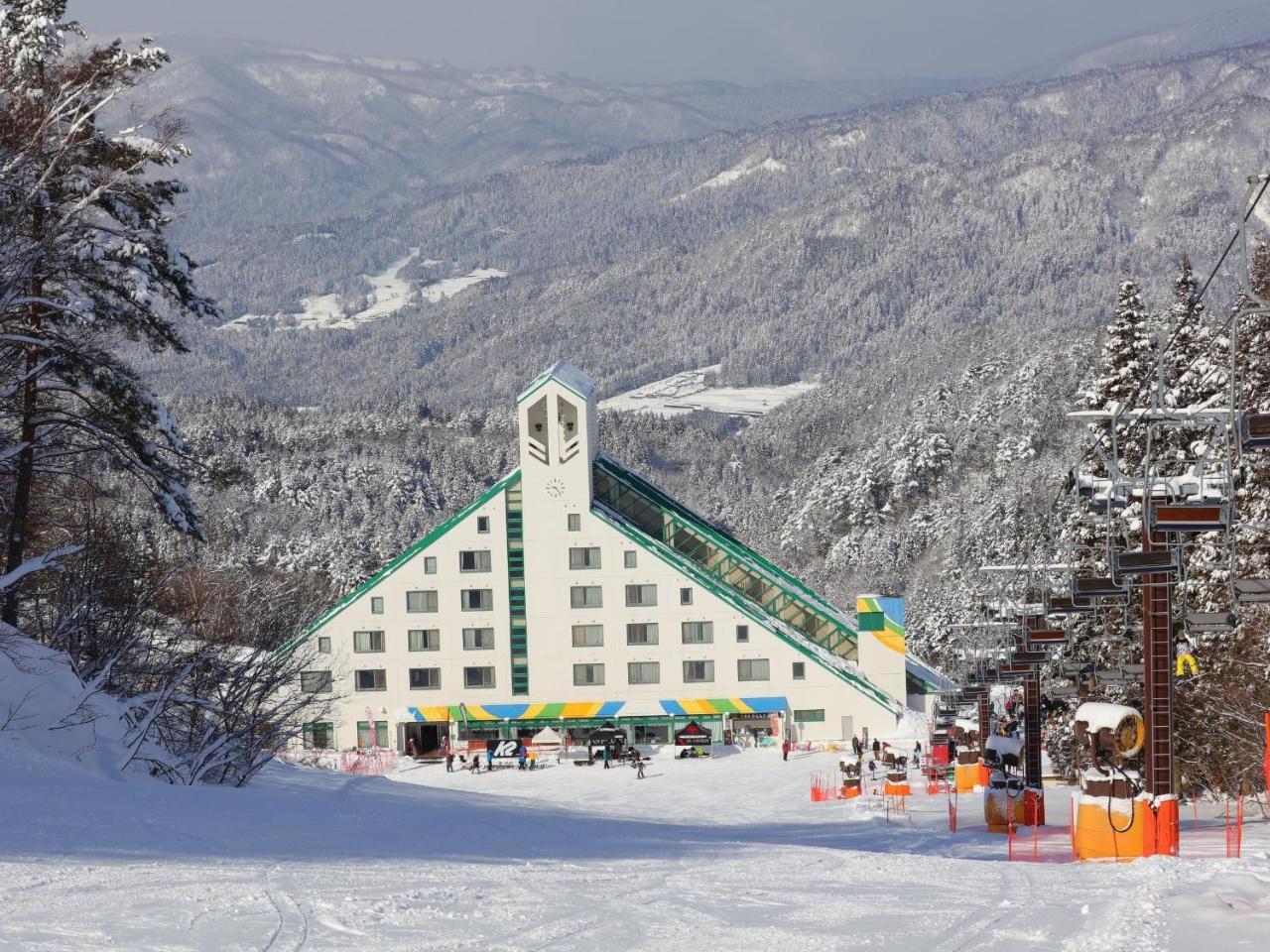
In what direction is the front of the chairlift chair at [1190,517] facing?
away from the camera

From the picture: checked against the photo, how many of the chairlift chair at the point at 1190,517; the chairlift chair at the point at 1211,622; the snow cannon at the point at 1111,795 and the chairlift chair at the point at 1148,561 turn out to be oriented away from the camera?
2

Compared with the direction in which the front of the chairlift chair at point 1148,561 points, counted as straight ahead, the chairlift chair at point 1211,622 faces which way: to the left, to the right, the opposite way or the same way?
the opposite way

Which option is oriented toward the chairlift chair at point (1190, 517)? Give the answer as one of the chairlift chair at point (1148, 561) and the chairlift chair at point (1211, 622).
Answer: the chairlift chair at point (1211, 622)

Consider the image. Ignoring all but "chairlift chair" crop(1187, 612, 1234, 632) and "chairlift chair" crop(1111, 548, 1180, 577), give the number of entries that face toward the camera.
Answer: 1
